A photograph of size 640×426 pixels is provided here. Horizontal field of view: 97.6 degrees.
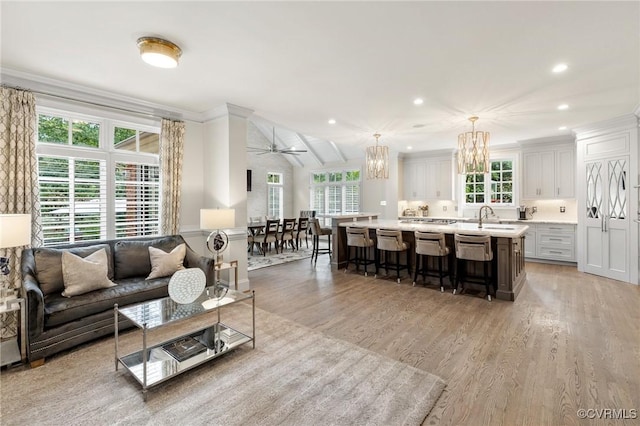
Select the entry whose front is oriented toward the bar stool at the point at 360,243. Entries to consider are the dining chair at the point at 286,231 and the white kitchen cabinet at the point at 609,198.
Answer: the white kitchen cabinet

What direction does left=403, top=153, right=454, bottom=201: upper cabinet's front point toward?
toward the camera

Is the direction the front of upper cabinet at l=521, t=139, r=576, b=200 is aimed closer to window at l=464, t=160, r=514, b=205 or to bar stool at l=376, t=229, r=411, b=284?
the bar stool

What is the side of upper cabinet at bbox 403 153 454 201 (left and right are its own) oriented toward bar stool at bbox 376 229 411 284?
front

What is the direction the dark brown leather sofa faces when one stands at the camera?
facing the viewer and to the right of the viewer

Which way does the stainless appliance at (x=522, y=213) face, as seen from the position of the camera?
facing the viewer

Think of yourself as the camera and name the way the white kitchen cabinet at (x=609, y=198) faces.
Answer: facing the viewer and to the left of the viewer

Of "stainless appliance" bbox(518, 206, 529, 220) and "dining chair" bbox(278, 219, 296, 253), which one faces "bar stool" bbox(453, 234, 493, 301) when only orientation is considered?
the stainless appliance

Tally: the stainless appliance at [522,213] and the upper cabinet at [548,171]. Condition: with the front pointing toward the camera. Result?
2

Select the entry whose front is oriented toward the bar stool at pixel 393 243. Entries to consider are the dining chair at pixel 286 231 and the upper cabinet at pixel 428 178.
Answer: the upper cabinet

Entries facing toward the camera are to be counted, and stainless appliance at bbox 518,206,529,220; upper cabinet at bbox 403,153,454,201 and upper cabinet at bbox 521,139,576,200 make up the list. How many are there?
3

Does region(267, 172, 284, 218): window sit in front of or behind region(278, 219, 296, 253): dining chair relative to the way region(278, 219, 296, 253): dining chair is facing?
in front

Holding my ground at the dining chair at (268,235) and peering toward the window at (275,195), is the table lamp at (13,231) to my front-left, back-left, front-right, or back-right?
back-left

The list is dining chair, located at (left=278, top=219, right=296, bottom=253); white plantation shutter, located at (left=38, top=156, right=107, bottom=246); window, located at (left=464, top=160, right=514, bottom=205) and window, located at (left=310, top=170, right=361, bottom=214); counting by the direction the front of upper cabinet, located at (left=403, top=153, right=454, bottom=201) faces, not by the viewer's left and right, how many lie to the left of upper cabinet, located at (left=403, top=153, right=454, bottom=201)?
1

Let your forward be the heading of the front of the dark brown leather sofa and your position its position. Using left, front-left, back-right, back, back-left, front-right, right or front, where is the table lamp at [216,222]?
front-left
